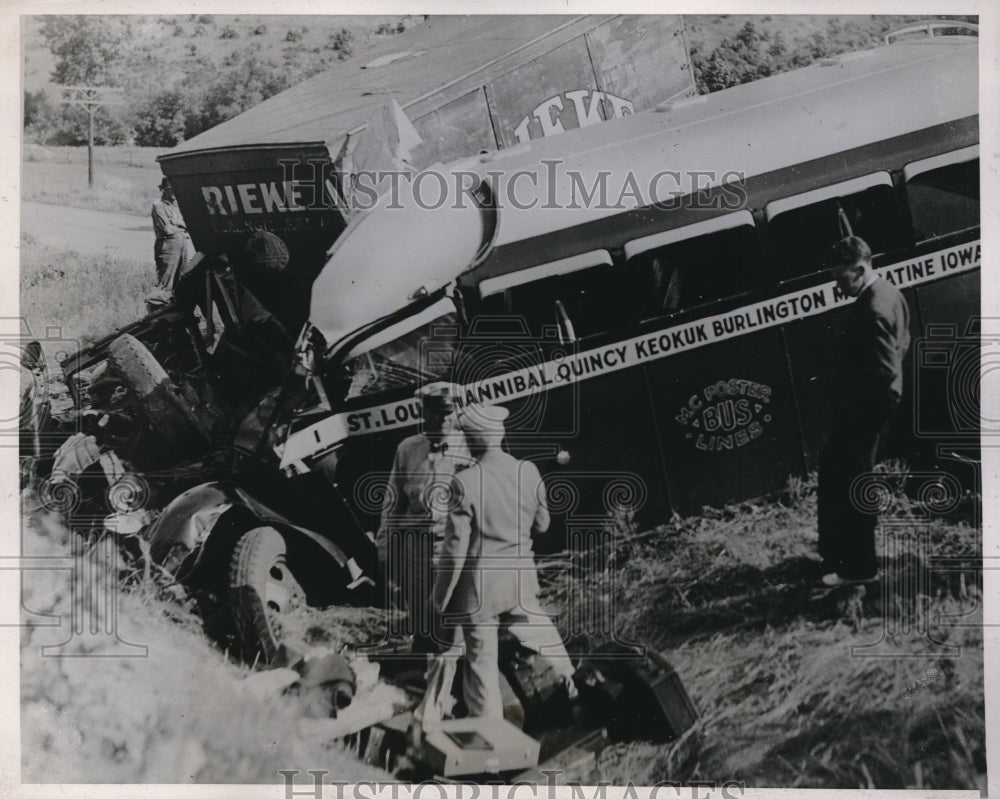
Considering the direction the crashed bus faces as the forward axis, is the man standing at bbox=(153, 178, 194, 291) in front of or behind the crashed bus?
in front

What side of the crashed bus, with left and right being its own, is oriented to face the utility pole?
front

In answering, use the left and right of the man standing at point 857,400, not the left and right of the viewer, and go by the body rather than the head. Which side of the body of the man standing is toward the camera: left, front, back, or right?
left

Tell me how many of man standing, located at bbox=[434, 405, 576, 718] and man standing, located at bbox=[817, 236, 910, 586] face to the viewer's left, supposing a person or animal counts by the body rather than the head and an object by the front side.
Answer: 1

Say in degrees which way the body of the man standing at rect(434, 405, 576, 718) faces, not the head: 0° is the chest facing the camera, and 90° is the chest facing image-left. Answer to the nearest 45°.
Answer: approximately 180°

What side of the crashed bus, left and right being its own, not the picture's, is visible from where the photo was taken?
left

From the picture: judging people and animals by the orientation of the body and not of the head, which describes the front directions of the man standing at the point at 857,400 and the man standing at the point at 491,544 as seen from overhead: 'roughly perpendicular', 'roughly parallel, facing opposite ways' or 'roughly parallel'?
roughly perpendicular

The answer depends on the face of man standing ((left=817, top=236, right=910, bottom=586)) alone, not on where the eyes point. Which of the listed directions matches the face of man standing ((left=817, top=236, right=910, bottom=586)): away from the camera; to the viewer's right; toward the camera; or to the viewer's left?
to the viewer's left

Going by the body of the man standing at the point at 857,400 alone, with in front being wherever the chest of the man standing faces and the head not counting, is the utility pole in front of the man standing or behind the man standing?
in front
